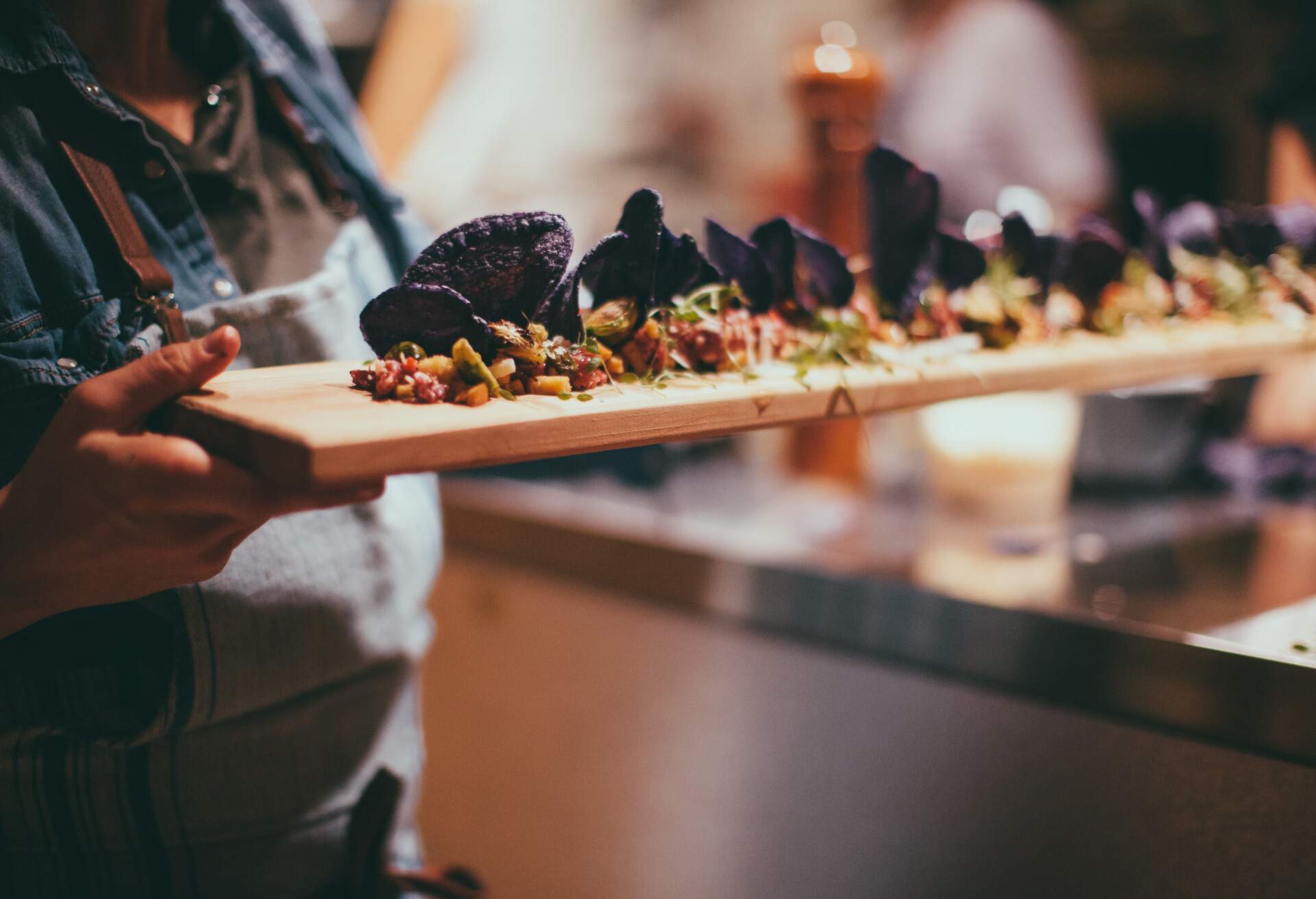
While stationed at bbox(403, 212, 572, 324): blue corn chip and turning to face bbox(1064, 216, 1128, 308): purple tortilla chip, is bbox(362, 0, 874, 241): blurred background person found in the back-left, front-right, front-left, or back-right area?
front-left

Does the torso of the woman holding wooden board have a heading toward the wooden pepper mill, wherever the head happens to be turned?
no

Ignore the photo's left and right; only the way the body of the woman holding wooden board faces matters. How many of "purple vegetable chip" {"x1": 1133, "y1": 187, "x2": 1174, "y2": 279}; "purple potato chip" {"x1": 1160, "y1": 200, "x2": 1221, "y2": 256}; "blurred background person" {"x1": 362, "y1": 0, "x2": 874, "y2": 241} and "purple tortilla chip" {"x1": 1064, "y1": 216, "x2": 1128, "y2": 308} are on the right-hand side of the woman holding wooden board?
0

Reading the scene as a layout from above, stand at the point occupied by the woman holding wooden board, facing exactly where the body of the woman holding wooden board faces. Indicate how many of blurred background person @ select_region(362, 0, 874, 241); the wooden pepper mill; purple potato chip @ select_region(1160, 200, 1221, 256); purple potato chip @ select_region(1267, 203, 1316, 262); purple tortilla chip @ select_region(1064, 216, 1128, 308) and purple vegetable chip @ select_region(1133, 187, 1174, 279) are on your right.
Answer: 0

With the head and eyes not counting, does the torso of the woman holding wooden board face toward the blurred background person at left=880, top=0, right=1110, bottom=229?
no
